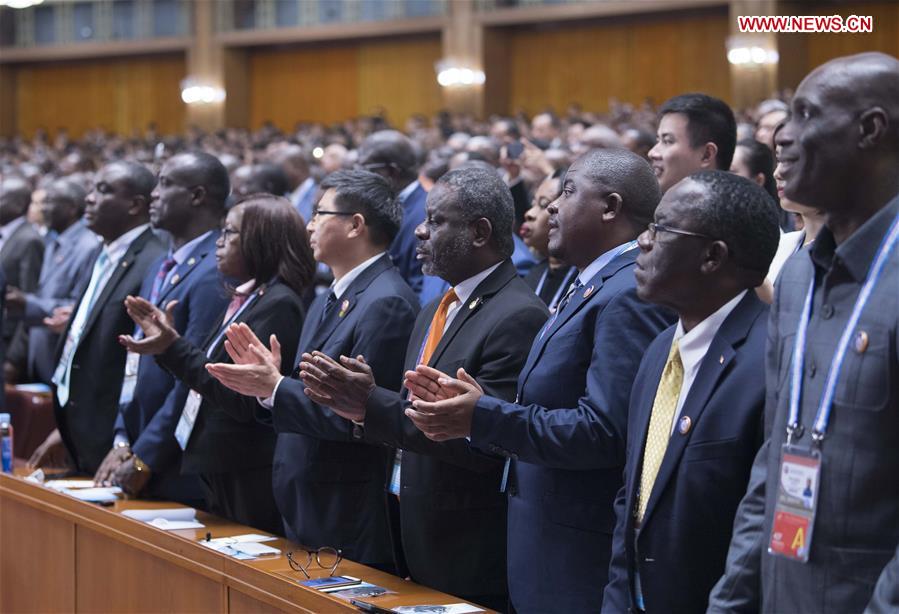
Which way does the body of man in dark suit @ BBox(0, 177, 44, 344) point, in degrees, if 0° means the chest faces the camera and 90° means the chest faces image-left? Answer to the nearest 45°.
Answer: approximately 45°

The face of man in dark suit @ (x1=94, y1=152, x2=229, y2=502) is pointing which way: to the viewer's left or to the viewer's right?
to the viewer's left

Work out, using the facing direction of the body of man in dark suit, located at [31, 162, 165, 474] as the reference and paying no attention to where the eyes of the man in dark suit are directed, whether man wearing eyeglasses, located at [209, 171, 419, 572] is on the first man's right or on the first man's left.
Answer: on the first man's left

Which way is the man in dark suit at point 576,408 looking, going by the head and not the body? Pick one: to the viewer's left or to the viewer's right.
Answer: to the viewer's left

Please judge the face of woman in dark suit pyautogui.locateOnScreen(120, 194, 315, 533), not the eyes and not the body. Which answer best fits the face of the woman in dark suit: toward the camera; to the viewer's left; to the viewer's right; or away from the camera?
to the viewer's left

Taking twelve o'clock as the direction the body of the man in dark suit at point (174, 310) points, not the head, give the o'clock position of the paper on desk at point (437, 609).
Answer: The paper on desk is roughly at 10 o'clock from the man in dark suit.

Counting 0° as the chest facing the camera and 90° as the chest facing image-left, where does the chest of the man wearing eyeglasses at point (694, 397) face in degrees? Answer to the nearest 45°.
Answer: approximately 45°

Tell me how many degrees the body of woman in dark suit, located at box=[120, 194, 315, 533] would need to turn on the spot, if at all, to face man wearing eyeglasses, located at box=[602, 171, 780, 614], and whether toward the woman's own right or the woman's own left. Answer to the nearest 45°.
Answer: approximately 135° to the woman's own left

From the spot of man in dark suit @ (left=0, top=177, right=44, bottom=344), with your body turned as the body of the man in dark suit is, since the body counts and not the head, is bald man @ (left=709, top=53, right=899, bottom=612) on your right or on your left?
on your left
